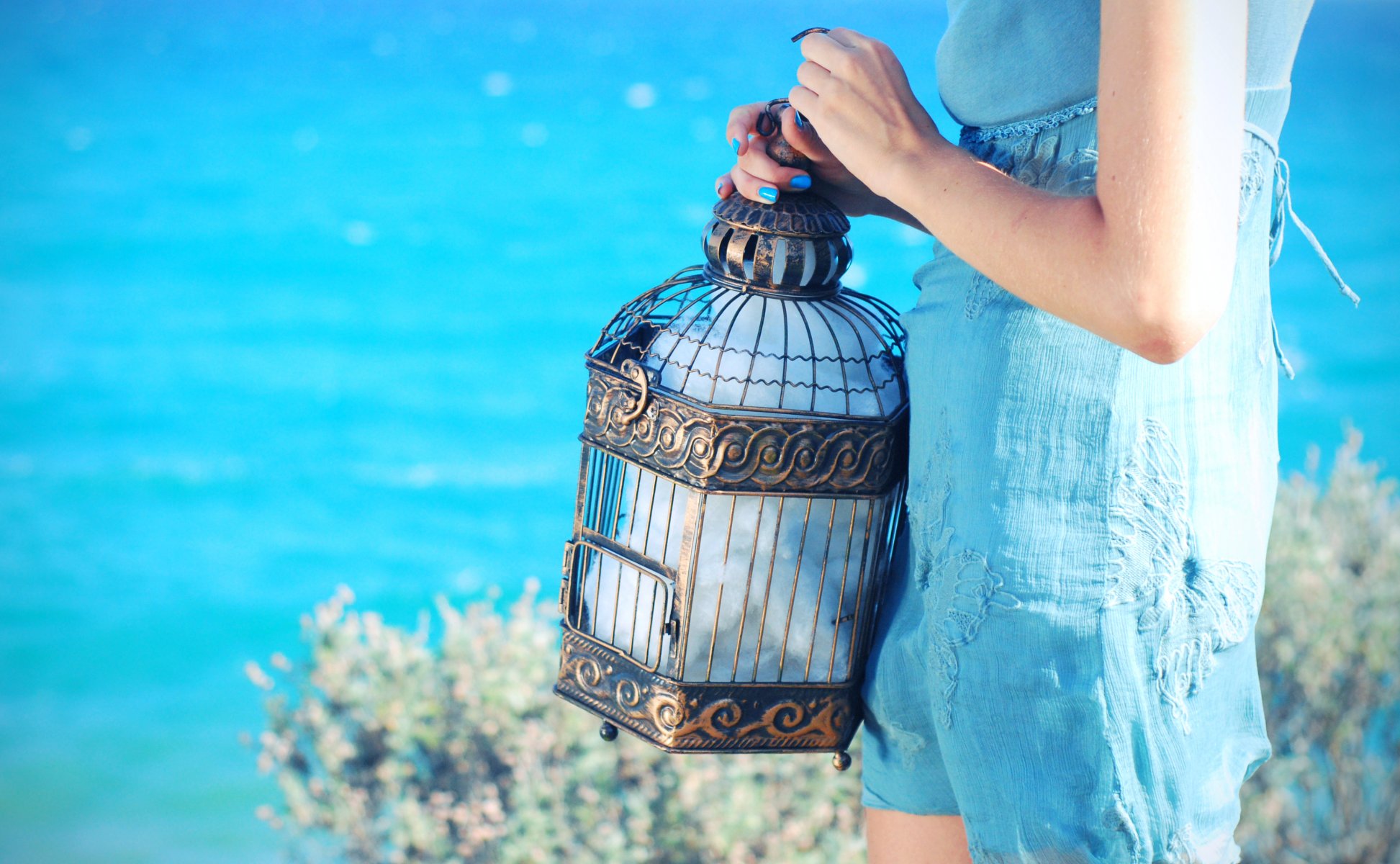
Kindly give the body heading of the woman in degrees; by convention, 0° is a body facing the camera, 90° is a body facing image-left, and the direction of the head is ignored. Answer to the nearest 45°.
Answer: approximately 90°
